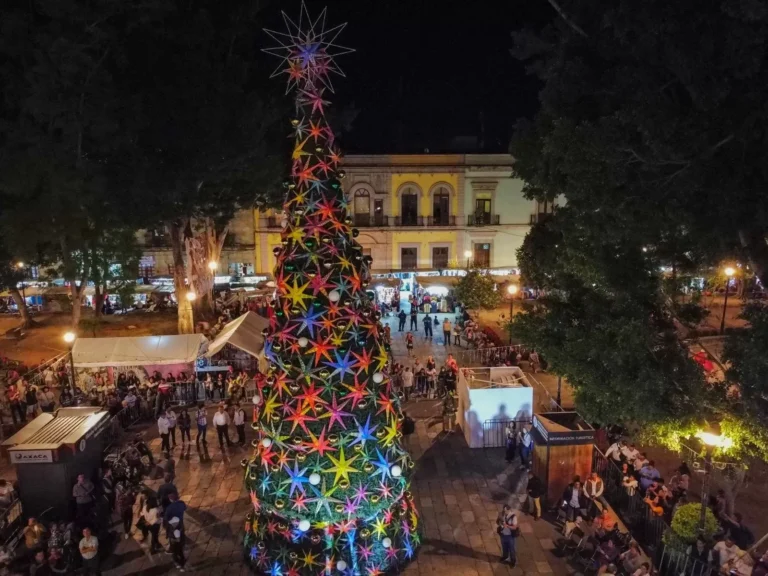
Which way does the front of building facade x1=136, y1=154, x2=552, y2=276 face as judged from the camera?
facing the viewer

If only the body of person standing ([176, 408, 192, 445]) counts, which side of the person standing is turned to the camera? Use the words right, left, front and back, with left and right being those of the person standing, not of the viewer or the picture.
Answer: front

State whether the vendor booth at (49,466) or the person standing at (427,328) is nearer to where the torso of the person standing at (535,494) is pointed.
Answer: the vendor booth

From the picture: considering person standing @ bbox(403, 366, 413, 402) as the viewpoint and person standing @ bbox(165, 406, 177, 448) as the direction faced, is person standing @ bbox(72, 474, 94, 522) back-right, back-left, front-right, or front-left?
front-left

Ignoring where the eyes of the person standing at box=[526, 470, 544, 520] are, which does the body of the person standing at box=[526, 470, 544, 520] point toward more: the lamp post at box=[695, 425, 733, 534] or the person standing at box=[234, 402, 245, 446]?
the person standing

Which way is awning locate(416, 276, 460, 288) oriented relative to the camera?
toward the camera

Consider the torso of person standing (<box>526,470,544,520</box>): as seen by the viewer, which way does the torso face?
to the viewer's left

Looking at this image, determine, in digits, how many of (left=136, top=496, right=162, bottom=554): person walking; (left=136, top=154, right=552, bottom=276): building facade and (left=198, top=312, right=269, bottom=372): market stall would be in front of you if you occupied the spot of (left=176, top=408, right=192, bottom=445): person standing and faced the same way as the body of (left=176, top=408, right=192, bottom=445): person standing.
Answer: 1

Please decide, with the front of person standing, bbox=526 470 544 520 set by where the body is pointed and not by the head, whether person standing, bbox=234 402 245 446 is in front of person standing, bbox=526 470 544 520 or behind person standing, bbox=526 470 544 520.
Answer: in front

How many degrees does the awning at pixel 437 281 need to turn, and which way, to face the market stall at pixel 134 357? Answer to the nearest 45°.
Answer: approximately 45° to its right

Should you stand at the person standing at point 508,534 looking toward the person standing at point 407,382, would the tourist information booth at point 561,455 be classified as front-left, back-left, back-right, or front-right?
front-right

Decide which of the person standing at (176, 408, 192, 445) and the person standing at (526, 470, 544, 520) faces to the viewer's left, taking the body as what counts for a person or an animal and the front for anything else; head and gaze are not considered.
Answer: the person standing at (526, 470, 544, 520)

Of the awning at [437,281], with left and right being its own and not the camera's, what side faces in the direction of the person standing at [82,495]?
front

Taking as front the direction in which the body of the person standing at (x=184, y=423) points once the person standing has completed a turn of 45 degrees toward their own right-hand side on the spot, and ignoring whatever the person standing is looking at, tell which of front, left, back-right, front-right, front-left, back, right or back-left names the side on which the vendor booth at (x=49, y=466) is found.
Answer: front
